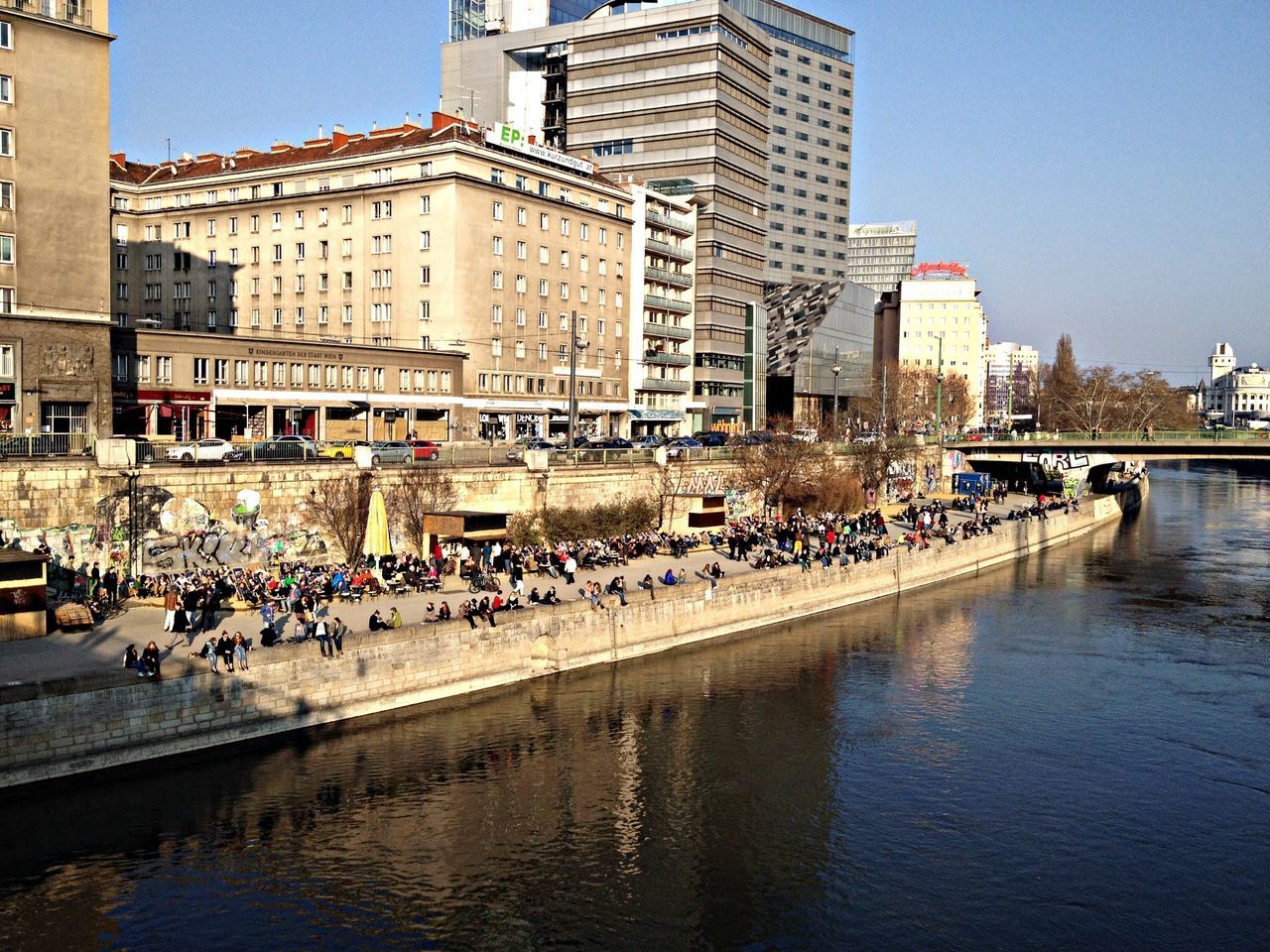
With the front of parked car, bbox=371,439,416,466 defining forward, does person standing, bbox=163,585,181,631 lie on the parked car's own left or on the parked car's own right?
on the parked car's own left

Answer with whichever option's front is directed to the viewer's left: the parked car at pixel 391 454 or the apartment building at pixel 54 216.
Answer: the parked car

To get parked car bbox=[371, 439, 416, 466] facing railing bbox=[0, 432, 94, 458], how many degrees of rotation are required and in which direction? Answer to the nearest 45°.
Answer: approximately 45° to its left

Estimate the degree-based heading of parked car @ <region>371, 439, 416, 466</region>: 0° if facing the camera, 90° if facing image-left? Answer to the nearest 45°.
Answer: approximately 90°

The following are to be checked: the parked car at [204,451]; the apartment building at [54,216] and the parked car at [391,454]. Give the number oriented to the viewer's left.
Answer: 2

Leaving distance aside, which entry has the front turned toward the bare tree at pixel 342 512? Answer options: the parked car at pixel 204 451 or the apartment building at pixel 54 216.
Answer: the apartment building

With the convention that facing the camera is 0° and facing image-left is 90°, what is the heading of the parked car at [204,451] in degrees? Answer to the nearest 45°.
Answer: approximately 90°

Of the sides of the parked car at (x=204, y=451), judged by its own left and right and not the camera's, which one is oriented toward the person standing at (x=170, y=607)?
left

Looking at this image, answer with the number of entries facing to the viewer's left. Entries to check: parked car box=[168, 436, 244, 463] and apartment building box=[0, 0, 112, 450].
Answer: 1

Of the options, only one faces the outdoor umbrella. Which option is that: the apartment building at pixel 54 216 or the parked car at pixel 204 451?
the apartment building

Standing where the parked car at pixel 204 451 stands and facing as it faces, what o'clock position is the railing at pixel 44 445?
The railing is roughly at 11 o'clock from the parked car.
